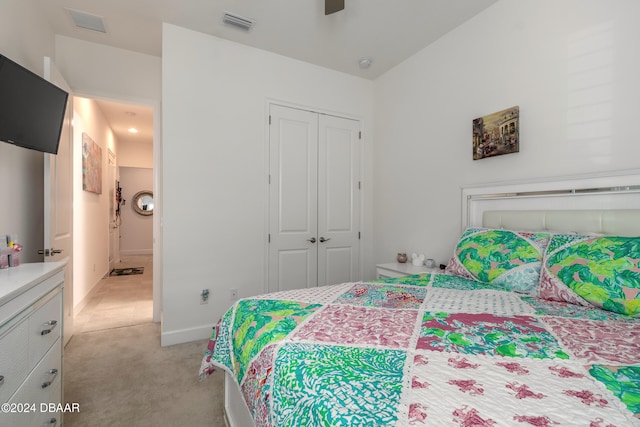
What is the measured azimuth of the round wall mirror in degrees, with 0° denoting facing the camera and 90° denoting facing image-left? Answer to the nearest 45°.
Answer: approximately 0°

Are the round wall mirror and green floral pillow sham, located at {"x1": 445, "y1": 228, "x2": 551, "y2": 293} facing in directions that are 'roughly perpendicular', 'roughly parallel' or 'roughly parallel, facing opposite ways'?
roughly perpendicular

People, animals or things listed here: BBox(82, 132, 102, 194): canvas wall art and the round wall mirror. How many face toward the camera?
1

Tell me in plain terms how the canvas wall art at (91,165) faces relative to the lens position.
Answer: facing to the right of the viewer

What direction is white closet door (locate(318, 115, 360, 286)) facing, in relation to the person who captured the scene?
facing the viewer and to the right of the viewer

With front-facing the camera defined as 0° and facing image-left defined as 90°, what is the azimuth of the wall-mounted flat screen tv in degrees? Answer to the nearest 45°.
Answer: approximately 315°

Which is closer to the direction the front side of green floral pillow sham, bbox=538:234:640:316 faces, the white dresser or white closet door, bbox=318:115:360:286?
the white dresser

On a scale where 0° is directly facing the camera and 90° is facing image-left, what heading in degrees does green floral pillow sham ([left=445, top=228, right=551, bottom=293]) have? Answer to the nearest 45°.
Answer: approximately 45°

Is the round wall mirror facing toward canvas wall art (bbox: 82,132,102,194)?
yes

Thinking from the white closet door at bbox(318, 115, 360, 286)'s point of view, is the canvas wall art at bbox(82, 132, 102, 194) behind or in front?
behind

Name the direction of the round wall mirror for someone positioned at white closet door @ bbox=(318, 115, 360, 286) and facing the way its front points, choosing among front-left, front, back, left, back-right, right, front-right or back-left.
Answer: back

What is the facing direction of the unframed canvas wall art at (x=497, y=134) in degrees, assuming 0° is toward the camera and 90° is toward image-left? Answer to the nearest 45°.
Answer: approximately 45°

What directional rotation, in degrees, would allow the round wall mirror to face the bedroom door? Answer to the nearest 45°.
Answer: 0° — it already faces it
